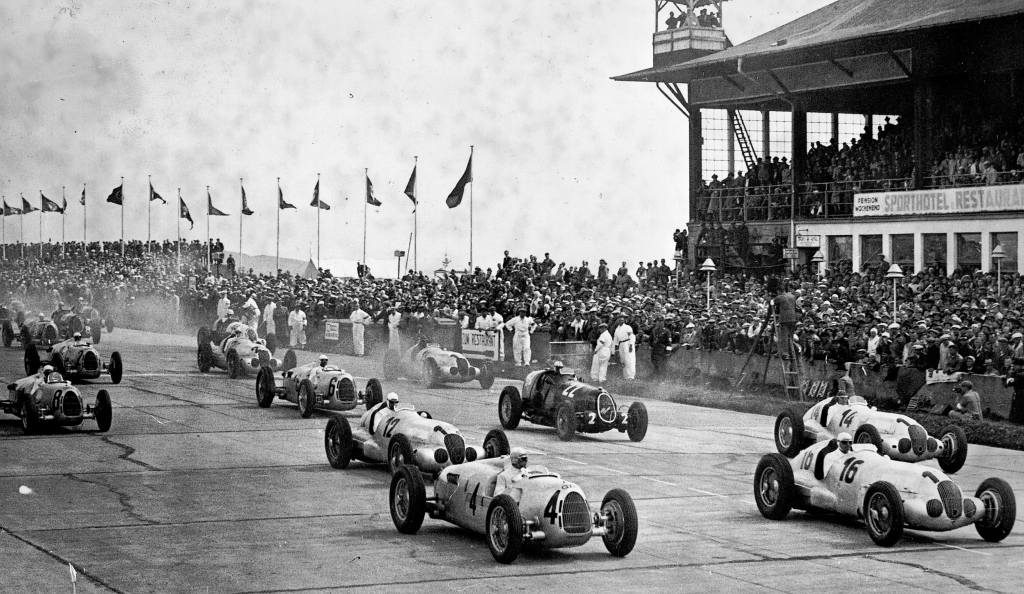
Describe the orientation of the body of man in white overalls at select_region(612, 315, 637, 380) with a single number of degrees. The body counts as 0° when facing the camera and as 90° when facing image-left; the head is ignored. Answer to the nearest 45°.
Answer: approximately 45°

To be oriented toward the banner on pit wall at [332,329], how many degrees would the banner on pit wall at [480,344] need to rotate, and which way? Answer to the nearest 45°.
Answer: approximately 90° to its right

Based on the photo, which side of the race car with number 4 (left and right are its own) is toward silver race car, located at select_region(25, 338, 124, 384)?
back

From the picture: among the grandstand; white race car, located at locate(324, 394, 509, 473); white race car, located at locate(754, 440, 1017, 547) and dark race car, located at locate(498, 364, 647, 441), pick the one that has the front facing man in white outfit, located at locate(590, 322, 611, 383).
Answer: the grandstand

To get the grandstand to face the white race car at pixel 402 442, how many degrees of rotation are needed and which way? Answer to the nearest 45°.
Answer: approximately 45° to its left

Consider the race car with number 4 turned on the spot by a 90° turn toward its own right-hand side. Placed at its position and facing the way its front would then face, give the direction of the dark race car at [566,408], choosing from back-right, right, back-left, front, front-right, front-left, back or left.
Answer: back-right

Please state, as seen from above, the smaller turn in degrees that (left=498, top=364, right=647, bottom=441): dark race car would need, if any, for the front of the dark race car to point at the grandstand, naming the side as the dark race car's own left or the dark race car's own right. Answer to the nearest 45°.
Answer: approximately 90° to the dark race car's own left

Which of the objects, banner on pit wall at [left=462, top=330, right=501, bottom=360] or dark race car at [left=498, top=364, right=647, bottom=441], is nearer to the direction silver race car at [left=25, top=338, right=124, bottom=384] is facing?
the dark race car

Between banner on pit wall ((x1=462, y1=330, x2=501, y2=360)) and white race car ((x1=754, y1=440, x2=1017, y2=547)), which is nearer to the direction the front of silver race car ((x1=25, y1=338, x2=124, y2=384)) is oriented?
the white race car

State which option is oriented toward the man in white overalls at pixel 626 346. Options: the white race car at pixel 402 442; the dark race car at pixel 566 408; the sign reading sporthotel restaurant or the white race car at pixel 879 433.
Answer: the sign reading sporthotel restaurant

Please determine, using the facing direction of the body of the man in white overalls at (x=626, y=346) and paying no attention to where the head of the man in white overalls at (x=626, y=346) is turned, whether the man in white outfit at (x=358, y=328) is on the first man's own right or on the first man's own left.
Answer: on the first man's own right
